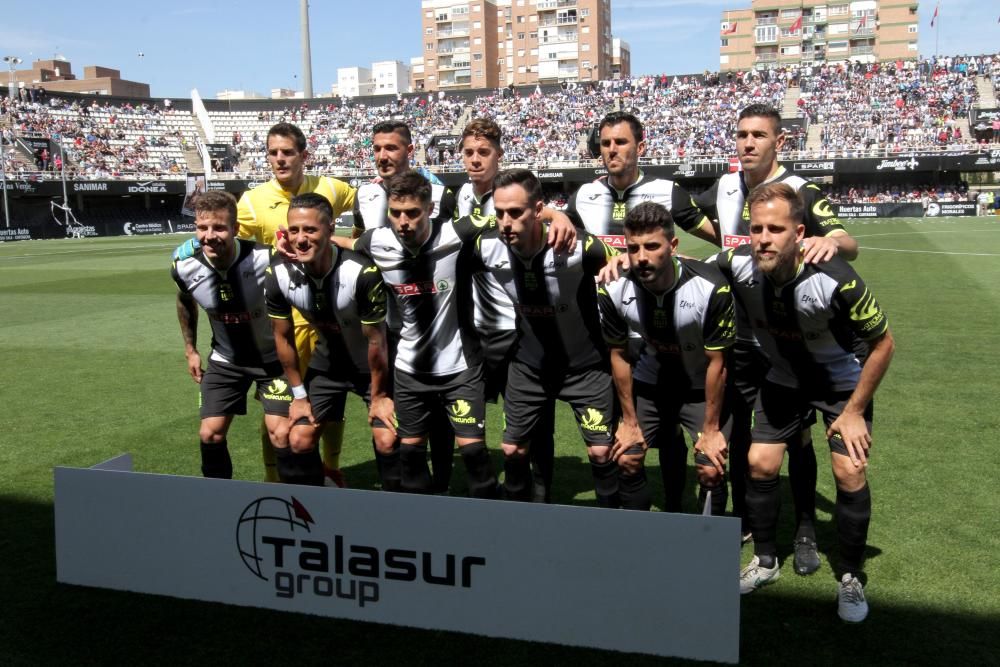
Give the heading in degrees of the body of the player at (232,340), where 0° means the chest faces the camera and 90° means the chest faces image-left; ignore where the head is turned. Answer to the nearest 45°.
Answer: approximately 0°

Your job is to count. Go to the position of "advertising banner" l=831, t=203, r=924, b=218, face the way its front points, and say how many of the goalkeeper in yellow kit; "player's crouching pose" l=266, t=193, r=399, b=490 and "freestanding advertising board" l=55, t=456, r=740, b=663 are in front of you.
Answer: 3

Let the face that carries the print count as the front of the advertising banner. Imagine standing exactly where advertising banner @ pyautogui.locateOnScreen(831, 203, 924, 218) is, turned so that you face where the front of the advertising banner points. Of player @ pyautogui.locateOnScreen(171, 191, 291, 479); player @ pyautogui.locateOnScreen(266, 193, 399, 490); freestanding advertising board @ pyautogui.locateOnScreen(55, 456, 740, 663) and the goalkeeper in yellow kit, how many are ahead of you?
4

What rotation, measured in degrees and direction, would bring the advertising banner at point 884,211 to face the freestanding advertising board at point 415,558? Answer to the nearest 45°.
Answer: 0° — it already faces it

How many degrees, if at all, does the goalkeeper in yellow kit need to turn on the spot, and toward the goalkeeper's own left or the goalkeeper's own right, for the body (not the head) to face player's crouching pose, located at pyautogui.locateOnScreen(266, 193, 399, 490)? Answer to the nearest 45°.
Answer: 0° — they already face them

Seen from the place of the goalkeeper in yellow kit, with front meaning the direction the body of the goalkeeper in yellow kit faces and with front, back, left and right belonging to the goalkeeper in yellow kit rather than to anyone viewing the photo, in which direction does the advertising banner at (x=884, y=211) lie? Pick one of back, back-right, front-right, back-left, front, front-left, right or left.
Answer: back-left

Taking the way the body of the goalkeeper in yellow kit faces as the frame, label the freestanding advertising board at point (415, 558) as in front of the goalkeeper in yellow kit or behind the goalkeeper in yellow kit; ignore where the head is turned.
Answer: in front

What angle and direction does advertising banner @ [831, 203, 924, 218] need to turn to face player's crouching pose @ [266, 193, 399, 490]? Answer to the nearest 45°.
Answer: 0° — it already faces them

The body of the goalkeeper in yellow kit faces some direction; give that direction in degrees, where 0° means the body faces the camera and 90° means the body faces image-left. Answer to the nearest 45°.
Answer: approximately 0°
